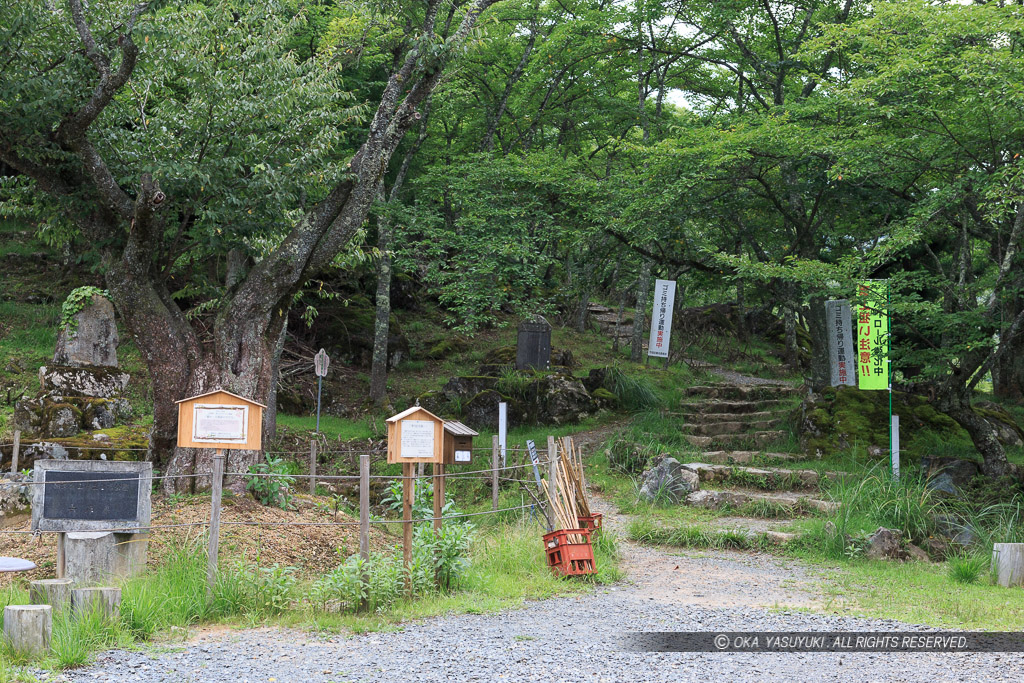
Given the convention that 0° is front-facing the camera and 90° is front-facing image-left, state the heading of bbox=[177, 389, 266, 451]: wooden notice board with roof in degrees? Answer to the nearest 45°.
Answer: approximately 0°

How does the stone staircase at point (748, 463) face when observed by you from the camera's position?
facing the viewer

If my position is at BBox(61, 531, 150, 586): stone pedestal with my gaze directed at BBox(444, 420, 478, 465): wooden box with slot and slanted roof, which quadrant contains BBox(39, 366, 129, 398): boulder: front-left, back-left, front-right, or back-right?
front-left

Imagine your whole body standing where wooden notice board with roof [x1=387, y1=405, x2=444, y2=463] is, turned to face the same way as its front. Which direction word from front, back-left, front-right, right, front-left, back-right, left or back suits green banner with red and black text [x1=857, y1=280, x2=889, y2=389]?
back-left

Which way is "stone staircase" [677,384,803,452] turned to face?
toward the camera

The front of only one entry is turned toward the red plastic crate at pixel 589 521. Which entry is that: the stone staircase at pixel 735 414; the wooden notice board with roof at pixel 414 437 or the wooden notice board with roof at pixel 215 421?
the stone staircase

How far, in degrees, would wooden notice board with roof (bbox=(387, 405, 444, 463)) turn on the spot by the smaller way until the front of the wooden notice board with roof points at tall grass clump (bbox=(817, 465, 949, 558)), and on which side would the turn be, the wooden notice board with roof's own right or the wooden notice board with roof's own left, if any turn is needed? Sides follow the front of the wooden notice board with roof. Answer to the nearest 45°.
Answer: approximately 135° to the wooden notice board with roof's own left

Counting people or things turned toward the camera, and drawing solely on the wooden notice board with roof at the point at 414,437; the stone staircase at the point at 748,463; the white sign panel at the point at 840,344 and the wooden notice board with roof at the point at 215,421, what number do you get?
4

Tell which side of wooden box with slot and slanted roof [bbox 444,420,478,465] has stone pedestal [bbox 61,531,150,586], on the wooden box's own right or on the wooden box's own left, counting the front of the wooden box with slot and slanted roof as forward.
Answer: on the wooden box's own right

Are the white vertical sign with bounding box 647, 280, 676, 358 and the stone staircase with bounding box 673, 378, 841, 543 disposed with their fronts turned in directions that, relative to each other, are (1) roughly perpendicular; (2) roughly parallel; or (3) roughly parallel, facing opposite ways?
roughly parallel

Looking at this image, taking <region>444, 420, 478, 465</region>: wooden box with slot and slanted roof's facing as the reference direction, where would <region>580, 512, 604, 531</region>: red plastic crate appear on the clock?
The red plastic crate is roughly at 11 o'clock from the wooden box with slot and slanted roof.

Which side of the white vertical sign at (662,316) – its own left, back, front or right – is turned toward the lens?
front
